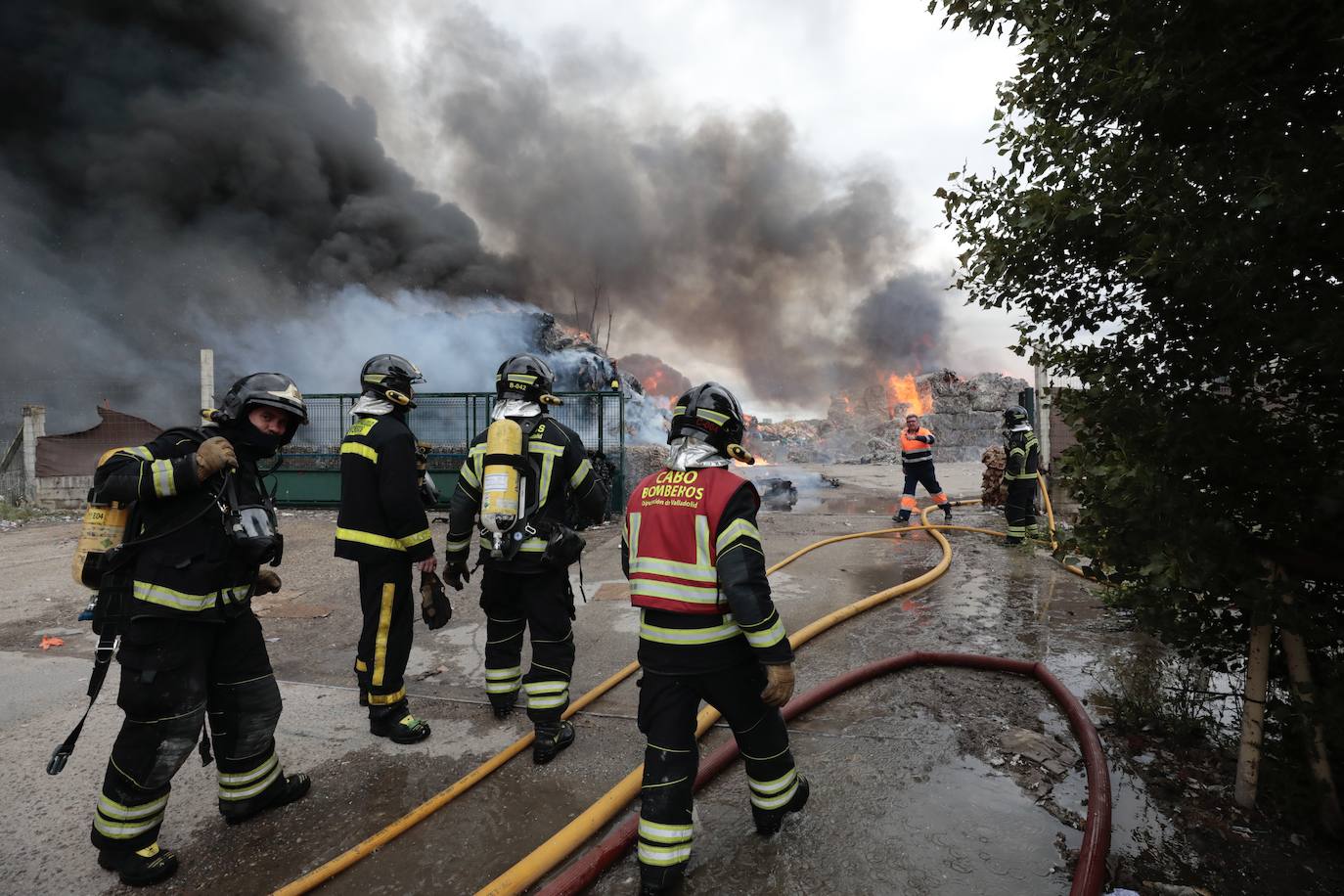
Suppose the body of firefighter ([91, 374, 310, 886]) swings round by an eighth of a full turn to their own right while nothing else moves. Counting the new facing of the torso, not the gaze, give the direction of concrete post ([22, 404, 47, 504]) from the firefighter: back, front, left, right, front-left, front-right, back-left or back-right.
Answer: back

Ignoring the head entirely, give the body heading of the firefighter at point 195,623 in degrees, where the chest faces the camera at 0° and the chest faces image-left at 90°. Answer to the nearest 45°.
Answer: approximately 315°

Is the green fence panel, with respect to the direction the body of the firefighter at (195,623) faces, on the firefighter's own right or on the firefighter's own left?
on the firefighter's own left

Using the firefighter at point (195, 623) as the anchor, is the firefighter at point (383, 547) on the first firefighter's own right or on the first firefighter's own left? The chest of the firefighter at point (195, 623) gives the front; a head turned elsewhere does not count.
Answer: on the first firefighter's own left

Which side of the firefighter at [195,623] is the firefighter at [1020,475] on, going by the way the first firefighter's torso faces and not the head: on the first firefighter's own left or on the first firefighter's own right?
on the first firefighter's own left

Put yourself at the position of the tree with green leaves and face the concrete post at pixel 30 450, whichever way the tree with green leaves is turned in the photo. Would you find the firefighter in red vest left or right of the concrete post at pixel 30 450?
left

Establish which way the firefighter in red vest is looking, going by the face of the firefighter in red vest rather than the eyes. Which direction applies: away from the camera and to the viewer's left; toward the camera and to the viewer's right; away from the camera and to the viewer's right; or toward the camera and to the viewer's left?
away from the camera and to the viewer's right

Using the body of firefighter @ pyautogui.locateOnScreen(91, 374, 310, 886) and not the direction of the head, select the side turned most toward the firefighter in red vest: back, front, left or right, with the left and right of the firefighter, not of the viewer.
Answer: front

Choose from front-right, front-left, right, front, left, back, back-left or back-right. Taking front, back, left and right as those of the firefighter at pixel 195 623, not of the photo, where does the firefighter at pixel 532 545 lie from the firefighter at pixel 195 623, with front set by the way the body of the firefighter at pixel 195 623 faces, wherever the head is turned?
front-left
